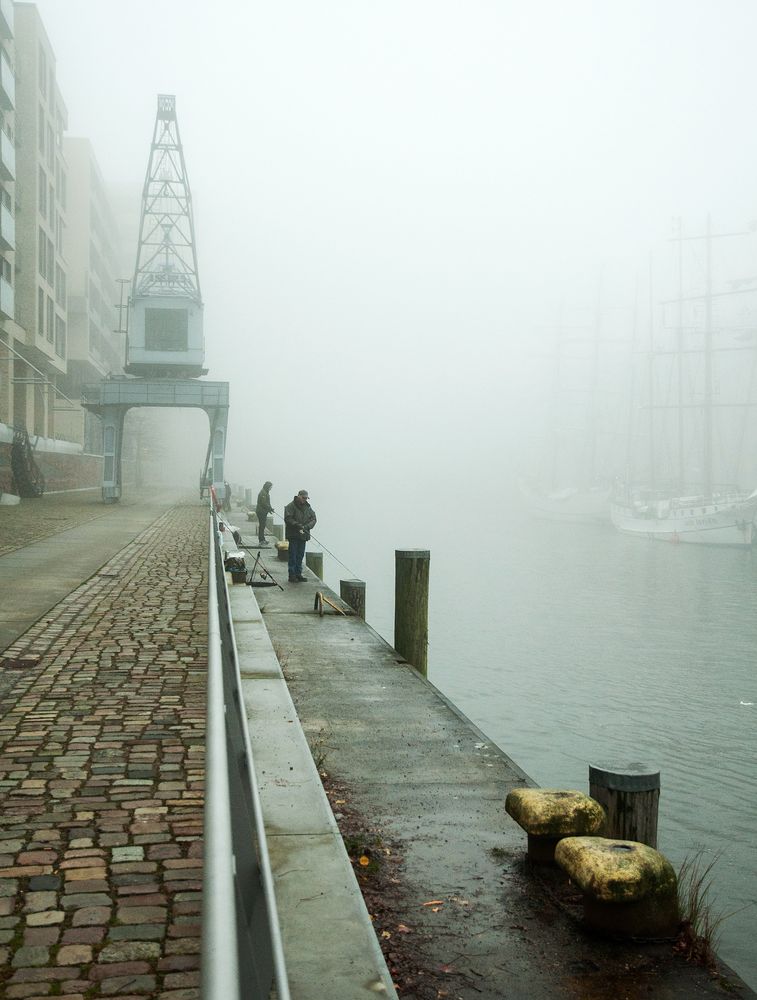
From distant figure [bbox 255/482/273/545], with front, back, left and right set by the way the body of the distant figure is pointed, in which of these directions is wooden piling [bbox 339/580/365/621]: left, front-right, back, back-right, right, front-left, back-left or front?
right

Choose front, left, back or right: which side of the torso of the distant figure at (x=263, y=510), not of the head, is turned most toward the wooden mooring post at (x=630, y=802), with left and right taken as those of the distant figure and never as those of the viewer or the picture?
right

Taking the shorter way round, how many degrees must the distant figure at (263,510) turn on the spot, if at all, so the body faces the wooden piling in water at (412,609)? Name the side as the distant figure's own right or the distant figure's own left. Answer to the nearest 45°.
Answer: approximately 90° to the distant figure's own right

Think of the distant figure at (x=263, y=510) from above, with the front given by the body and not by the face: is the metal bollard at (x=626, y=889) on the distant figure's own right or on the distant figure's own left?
on the distant figure's own right

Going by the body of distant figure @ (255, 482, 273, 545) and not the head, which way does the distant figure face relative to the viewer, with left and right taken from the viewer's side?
facing to the right of the viewer

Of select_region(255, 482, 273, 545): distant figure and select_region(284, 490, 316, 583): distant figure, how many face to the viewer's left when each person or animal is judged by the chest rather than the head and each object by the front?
0

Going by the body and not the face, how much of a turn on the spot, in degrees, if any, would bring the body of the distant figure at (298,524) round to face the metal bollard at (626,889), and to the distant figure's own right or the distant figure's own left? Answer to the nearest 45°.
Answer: approximately 45° to the distant figure's own right

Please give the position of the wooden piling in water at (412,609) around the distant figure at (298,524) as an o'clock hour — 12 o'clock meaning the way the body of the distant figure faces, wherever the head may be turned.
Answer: The wooden piling in water is roughly at 1 o'clock from the distant figure.

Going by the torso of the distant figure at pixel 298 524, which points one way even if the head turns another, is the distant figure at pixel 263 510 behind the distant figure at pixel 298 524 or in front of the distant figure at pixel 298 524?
behind

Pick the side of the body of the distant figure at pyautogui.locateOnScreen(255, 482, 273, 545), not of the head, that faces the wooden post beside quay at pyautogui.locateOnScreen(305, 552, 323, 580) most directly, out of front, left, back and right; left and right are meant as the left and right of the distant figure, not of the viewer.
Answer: right

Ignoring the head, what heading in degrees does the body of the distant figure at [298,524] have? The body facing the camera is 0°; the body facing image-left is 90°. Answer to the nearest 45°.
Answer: approximately 315°
